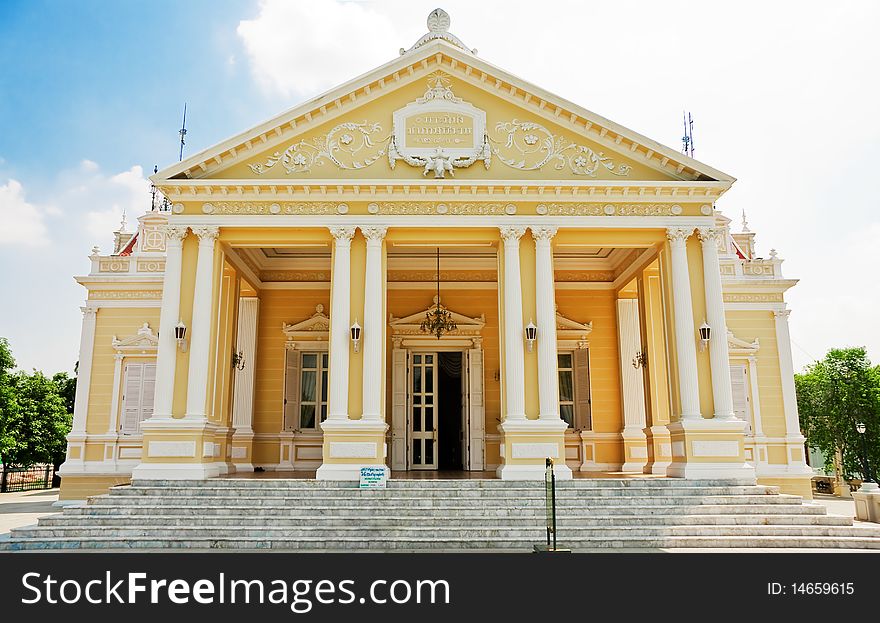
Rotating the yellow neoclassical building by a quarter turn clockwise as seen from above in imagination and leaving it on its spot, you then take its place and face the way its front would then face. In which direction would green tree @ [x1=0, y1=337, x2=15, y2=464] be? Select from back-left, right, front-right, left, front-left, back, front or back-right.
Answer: front-right

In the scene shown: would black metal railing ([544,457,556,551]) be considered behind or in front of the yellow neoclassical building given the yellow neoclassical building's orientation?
in front

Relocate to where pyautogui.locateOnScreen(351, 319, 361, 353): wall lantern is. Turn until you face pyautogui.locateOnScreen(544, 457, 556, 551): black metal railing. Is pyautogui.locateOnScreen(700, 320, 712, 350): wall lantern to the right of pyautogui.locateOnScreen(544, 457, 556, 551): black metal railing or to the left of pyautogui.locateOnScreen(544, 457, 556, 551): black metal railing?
left

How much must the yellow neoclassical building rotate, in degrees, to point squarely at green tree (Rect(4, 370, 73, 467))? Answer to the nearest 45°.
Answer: approximately 135° to its right

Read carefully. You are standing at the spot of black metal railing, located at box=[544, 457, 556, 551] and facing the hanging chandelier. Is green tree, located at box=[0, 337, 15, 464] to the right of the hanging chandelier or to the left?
left

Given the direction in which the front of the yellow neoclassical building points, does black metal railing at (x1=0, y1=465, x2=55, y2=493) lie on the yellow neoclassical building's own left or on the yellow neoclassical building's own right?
on the yellow neoclassical building's own right

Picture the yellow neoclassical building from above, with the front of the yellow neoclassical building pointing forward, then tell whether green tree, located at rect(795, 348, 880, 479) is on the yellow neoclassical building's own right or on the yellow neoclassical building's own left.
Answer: on the yellow neoclassical building's own left

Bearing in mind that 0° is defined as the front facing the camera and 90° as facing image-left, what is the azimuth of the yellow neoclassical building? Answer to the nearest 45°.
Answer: approximately 0°
